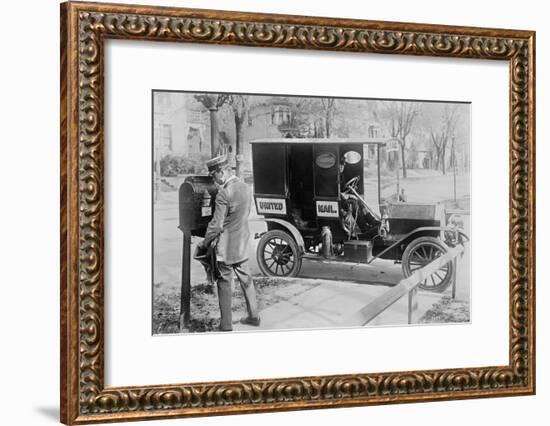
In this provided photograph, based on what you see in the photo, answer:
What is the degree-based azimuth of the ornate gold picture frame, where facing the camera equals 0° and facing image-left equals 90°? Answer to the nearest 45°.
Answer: approximately 315°
